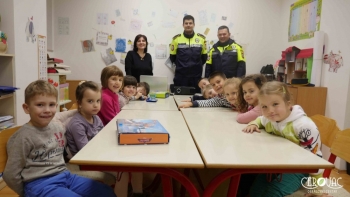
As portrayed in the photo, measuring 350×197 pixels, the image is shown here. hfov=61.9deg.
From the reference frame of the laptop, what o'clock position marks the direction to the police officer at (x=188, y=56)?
The police officer is roughly at 1 o'clock from the laptop.

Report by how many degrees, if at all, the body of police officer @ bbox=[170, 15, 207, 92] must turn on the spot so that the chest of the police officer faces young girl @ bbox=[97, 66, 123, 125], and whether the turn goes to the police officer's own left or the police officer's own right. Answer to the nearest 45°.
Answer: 0° — they already face them

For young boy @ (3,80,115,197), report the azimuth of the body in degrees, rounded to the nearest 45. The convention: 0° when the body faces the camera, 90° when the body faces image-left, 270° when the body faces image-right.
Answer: approximately 315°

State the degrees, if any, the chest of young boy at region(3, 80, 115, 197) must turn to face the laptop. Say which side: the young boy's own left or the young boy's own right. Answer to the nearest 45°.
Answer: approximately 90° to the young boy's own left

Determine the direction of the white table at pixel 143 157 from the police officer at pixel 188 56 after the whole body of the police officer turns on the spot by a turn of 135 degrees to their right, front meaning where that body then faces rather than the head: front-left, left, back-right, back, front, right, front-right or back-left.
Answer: back-left

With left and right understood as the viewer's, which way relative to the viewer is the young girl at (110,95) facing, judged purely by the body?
facing the viewer and to the right of the viewer

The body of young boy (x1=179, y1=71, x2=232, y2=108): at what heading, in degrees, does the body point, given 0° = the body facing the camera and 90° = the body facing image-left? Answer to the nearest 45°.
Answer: approximately 45°

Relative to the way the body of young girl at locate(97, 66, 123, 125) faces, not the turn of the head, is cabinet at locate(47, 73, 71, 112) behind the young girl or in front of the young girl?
behind

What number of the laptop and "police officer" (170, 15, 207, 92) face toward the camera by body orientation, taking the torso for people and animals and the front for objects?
1

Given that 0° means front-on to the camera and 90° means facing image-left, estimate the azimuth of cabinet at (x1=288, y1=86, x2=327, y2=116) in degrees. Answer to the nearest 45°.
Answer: approximately 45°

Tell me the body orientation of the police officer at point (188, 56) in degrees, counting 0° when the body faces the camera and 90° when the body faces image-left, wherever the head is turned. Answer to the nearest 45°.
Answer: approximately 0°

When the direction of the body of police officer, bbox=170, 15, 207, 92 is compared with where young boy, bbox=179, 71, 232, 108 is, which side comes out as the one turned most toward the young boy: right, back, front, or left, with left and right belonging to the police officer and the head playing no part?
front
